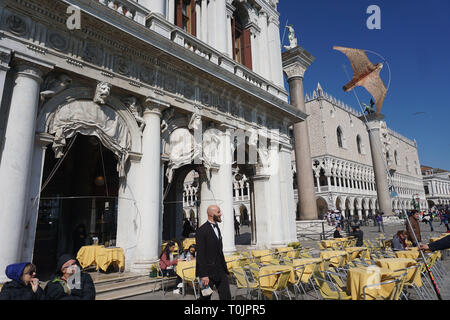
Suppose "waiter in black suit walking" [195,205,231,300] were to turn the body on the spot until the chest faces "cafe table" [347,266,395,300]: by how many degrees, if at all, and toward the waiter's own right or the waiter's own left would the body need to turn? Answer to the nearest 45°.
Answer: approximately 45° to the waiter's own left

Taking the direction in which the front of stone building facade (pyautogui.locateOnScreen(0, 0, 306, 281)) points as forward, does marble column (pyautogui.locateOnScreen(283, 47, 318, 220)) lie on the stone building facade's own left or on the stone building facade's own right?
on the stone building facade's own left

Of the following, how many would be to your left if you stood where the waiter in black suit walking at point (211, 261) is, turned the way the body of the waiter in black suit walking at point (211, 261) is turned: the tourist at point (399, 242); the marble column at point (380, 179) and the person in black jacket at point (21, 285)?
2
